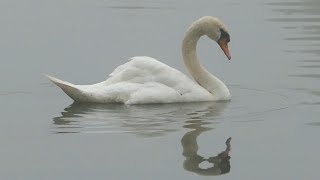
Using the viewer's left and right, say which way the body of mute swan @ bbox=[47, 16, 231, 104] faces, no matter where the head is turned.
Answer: facing to the right of the viewer
